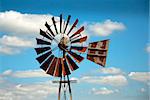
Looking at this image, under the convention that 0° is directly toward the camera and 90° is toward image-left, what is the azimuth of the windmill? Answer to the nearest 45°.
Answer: approximately 45°
